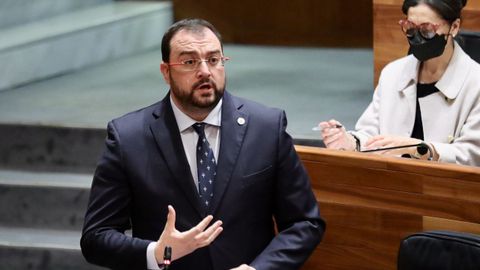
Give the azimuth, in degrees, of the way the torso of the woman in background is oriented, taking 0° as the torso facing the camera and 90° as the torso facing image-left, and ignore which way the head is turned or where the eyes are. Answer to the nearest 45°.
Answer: approximately 45°

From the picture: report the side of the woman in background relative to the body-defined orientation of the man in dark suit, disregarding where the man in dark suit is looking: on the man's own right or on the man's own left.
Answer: on the man's own left

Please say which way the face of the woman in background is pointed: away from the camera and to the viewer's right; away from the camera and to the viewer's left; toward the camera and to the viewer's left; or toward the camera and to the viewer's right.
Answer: toward the camera and to the viewer's left

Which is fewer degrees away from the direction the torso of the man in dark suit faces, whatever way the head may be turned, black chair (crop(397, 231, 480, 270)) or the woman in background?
the black chair

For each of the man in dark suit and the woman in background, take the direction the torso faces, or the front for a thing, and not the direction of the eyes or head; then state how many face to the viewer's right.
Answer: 0

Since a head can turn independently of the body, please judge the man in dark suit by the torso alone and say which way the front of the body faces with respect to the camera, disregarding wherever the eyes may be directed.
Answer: toward the camera

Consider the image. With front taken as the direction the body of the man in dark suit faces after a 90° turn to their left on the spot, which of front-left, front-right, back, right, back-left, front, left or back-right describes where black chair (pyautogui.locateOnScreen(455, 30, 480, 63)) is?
front-left

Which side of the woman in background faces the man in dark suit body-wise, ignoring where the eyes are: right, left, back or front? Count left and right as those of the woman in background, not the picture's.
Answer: front
